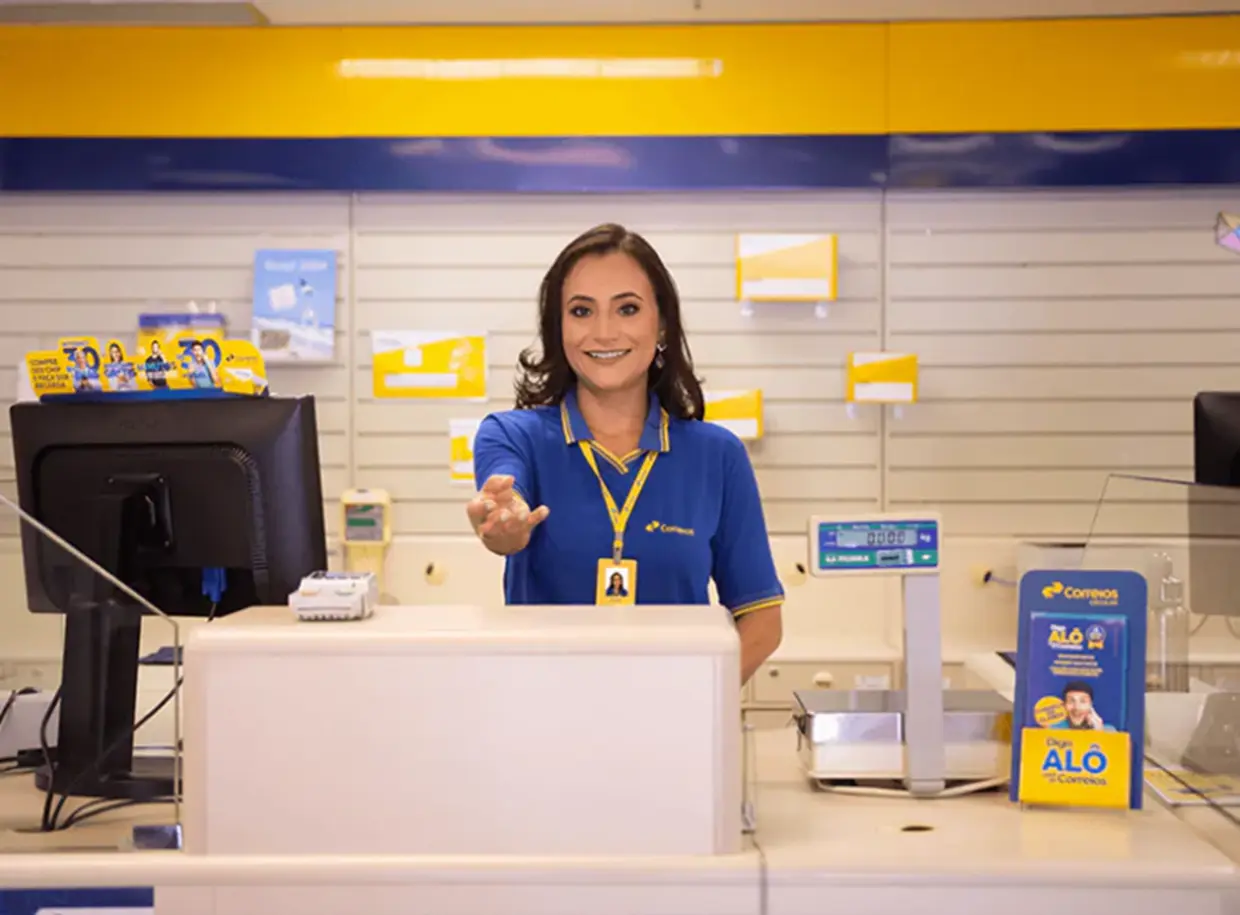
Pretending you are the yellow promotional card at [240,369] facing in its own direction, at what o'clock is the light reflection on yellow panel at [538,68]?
The light reflection on yellow panel is roughly at 7 o'clock from the yellow promotional card.

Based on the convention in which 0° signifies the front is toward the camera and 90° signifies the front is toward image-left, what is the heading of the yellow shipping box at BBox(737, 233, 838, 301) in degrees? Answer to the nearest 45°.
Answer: approximately 0°

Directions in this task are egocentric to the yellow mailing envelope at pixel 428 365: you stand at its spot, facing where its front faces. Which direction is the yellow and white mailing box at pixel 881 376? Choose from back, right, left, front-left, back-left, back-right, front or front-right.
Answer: left

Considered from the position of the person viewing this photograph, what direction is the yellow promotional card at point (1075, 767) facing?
facing the viewer

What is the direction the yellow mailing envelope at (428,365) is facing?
toward the camera

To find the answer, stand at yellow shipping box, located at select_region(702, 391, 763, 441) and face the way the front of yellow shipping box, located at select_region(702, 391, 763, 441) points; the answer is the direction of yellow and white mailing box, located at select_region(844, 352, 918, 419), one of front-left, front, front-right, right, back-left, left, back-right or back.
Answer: left

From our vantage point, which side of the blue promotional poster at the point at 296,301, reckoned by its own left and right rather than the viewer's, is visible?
front

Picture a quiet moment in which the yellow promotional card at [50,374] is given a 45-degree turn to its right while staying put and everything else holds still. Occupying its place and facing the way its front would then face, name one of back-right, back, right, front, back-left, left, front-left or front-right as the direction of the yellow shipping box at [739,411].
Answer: back

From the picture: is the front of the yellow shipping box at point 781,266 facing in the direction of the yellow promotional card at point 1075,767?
yes

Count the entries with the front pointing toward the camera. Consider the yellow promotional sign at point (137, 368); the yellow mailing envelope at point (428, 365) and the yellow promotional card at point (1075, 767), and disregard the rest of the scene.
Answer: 3

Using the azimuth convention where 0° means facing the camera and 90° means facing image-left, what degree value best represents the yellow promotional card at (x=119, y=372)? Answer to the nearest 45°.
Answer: approximately 0°
